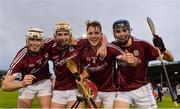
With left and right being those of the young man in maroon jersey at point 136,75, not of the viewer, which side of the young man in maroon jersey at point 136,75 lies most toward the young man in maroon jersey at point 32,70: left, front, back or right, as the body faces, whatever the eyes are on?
right

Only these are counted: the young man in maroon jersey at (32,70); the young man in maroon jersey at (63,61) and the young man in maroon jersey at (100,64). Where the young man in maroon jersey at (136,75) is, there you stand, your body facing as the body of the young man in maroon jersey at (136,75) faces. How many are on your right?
3

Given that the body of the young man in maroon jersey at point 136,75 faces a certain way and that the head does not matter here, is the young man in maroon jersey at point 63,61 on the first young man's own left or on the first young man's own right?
on the first young man's own right

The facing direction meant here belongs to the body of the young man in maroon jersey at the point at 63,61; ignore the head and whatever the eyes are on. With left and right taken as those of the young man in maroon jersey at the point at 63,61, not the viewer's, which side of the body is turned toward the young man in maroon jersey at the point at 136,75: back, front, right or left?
left

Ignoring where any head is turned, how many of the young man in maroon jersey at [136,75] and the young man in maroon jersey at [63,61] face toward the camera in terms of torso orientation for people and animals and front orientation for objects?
2

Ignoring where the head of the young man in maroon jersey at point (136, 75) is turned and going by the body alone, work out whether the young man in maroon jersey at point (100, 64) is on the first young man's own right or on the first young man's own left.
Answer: on the first young man's own right

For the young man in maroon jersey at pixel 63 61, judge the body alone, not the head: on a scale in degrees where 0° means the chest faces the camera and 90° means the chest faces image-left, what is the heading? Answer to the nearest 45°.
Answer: approximately 0°

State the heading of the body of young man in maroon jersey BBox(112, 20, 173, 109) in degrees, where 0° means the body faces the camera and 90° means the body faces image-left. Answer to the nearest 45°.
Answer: approximately 0°

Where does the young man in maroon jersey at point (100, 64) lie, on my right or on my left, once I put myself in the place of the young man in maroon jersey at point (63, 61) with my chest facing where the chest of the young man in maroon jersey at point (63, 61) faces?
on my left
